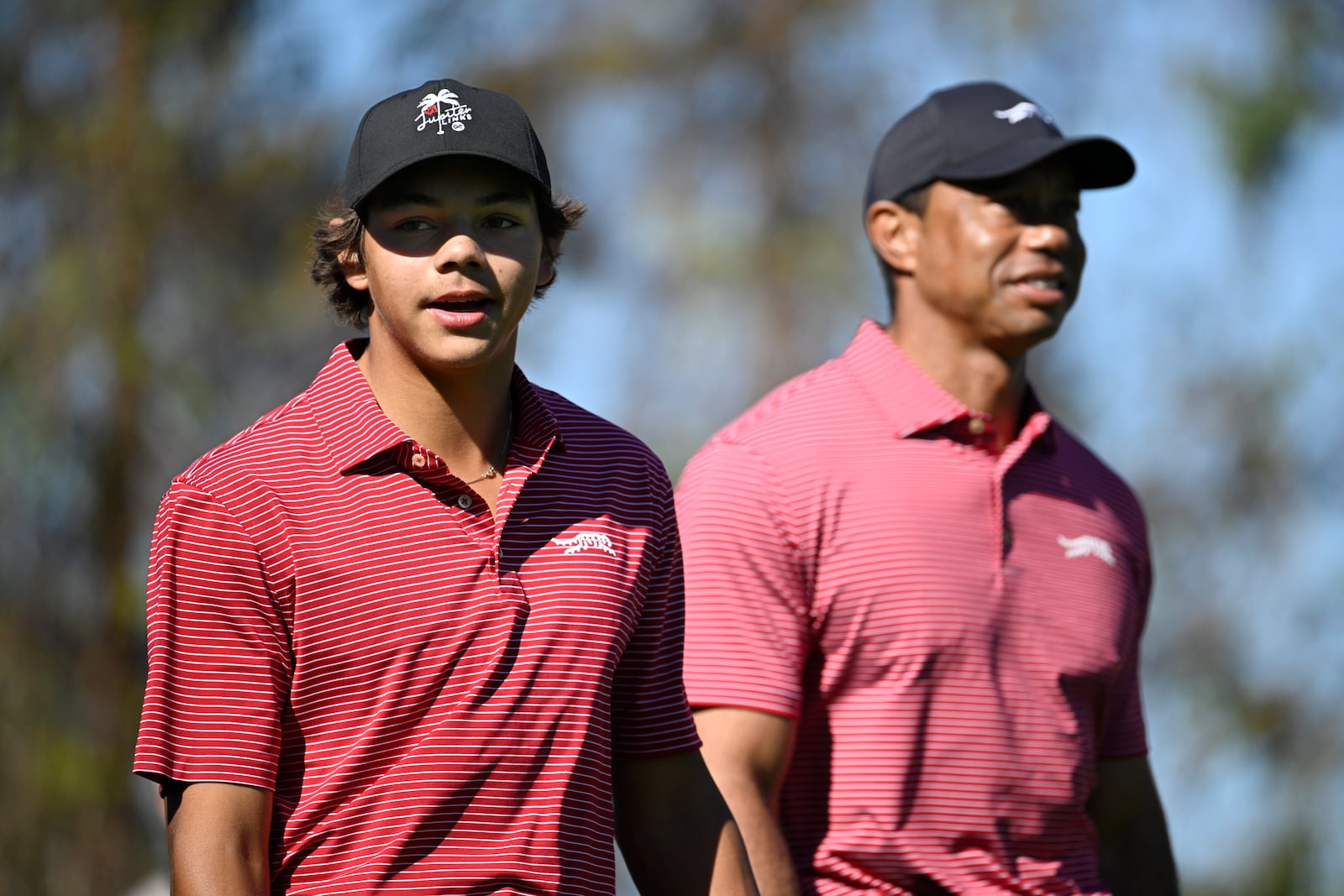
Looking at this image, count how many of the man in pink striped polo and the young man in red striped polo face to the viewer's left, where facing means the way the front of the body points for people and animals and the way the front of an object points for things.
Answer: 0

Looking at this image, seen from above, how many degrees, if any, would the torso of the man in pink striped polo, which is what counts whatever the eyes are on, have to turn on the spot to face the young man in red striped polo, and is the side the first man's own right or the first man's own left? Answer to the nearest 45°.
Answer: approximately 90° to the first man's own right

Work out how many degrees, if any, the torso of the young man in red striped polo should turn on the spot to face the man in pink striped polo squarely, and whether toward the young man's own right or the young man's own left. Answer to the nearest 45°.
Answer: approximately 90° to the young man's own left

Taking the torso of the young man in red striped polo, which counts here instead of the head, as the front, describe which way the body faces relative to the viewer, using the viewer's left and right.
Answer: facing the viewer and to the right of the viewer
